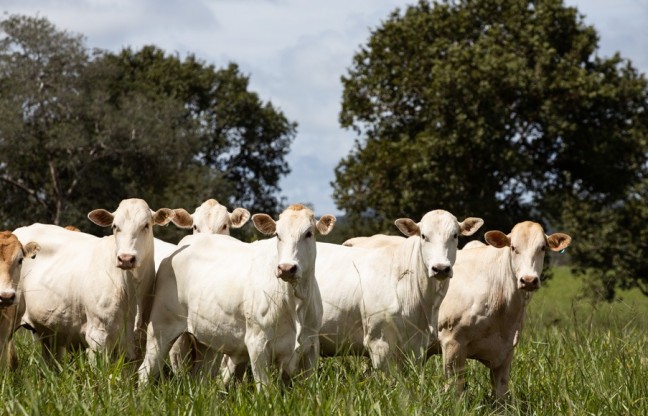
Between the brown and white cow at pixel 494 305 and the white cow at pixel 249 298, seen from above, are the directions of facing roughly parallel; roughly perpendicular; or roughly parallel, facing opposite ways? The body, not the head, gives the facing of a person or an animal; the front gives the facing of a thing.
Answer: roughly parallel

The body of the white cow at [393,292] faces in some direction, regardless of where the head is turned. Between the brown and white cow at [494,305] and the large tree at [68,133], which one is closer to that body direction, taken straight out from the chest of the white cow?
the brown and white cow

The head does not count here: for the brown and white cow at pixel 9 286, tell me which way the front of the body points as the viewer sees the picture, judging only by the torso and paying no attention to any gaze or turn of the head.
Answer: toward the camera

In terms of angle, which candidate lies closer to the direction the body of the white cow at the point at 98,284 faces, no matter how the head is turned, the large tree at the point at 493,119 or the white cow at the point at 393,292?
the white cow

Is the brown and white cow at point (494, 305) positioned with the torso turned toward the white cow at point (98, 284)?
no

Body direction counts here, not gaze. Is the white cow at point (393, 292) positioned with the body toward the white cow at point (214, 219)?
no

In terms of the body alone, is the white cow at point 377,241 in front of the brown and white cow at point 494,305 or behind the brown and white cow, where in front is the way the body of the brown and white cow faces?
behind

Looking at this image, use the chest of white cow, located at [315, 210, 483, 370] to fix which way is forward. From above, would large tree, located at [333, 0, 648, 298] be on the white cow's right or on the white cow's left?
on the white cow's left

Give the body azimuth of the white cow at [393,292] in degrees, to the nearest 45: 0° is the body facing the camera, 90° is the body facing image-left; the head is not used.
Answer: approximately 315°

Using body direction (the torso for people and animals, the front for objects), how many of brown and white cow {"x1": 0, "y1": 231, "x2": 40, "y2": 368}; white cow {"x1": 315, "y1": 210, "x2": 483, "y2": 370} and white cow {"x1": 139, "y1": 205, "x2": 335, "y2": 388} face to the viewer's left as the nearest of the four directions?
0

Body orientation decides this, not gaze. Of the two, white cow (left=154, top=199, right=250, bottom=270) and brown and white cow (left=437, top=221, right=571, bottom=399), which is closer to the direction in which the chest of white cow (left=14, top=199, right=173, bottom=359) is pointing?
the brown and white cow

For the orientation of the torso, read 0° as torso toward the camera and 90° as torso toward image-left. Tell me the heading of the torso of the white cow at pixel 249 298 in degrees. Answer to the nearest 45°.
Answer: approximately 315°

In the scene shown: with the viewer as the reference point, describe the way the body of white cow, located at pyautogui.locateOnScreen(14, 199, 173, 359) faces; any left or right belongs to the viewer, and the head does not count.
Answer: facing the viewer and to the right of the viewer

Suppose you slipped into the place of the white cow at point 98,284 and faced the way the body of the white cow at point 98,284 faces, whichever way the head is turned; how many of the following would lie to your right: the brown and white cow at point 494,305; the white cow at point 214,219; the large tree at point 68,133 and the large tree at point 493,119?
0

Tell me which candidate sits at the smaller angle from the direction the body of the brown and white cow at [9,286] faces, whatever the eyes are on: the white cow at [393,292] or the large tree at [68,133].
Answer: the white cow

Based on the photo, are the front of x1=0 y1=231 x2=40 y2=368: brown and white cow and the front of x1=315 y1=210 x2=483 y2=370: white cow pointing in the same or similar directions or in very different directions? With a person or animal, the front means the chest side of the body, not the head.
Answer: same or similar directions

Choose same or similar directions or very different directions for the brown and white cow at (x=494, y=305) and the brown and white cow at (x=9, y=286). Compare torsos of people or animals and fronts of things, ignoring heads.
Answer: same or similar directions

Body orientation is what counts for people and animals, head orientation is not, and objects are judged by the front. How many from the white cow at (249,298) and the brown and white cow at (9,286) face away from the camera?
0

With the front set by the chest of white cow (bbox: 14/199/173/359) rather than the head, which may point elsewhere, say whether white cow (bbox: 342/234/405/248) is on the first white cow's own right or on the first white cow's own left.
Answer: on the first white cow's own left
